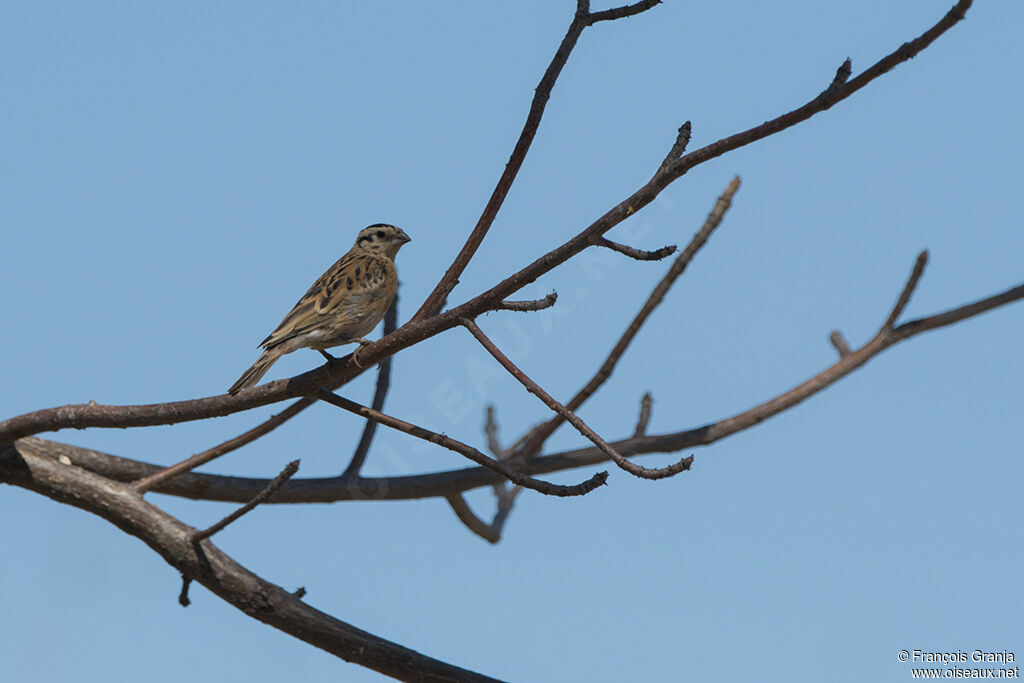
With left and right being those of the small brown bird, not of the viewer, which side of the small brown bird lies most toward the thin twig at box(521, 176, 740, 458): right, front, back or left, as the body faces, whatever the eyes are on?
front

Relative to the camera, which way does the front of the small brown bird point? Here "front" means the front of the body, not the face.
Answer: to the viewer's right

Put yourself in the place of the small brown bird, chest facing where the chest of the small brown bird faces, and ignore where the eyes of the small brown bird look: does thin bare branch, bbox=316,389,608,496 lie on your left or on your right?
on your right

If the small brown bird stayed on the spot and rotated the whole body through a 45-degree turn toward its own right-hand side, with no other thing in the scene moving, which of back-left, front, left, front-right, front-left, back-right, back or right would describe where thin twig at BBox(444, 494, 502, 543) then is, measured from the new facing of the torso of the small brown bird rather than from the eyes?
left
